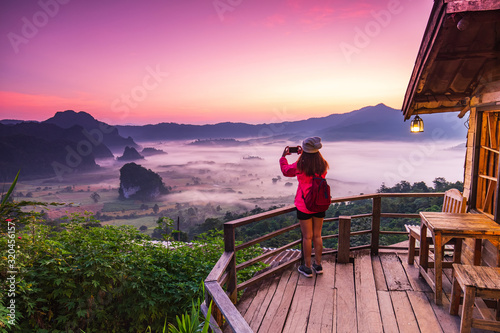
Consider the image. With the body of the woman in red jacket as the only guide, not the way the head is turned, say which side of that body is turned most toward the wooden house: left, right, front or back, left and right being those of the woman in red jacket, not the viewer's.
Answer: right

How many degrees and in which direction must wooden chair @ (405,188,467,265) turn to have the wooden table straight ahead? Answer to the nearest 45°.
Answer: approximately 45° to its left

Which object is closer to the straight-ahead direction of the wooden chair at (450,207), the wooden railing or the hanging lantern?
the wooden railing

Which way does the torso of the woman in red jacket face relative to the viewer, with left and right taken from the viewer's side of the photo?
facing away from the viewer and to the left of the viewer

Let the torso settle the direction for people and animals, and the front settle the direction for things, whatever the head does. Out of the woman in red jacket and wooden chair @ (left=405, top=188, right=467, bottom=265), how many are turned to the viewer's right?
0

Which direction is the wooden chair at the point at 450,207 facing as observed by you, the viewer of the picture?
facing the viewer and to the left of the viewer

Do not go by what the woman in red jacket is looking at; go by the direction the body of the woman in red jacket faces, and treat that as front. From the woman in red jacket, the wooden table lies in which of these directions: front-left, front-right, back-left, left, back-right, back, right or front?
back-right

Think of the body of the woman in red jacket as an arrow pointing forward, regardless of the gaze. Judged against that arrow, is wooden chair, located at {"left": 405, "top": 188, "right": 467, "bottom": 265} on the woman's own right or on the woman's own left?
on the woman's own right

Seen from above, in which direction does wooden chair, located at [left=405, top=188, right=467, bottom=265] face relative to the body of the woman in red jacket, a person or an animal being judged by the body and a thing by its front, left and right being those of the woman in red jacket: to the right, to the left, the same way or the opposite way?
to the left

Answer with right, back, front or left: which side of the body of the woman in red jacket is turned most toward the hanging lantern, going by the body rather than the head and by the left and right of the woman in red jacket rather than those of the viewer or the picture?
right

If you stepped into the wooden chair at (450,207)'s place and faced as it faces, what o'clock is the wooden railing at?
The wooden railing is roughly at 12 o'clock from the wooden chair.
